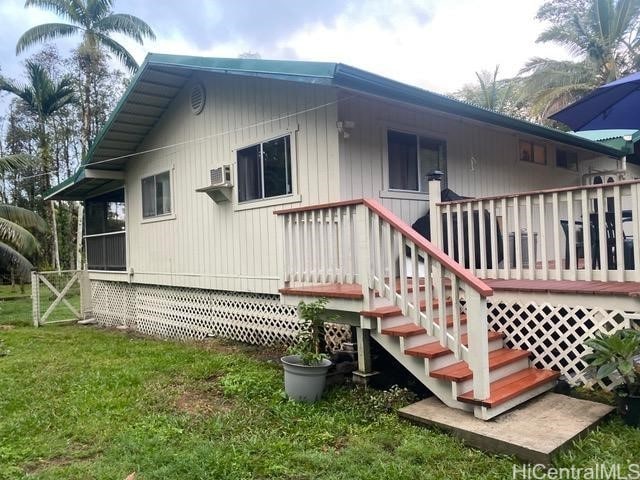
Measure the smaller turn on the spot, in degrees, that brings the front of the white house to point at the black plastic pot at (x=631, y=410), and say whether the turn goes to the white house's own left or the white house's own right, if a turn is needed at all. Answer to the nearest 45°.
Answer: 0° — it already faces it

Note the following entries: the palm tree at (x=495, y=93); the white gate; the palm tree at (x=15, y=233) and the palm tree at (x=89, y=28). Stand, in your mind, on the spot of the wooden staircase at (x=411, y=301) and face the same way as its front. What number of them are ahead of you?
0

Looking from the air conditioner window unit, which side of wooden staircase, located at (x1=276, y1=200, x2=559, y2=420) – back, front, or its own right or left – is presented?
back

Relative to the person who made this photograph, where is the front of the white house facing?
facing the viewer and to the right of the viewer

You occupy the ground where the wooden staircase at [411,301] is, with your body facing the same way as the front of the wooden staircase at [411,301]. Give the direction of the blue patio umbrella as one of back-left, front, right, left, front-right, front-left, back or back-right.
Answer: left

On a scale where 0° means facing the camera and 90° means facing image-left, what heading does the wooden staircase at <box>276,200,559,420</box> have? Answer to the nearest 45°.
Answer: approximately 315°

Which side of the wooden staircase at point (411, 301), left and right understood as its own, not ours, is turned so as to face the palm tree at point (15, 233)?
back

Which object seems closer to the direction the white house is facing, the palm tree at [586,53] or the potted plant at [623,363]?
the potted plant

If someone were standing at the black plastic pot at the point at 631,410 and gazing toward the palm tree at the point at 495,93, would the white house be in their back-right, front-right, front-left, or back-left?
front-left

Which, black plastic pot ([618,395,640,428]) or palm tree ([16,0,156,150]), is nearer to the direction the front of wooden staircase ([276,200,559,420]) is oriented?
the black plastic pot

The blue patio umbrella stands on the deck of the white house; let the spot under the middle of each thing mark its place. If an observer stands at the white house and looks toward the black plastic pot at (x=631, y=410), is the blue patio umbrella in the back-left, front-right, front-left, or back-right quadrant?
front-left

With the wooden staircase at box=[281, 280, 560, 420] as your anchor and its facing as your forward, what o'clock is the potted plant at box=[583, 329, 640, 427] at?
The potted plant is roughly at 11 o'clock from the wooden staircase.

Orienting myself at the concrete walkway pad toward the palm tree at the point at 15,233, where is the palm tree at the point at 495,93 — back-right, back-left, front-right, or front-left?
front-right

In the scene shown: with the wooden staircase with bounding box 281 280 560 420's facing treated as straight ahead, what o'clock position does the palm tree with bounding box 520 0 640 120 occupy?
The palm tree is roughly at 8 o'clock from the wooden staircase.

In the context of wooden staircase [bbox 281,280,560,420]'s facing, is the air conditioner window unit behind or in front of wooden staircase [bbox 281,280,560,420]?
behind

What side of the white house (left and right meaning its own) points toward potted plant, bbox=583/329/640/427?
front

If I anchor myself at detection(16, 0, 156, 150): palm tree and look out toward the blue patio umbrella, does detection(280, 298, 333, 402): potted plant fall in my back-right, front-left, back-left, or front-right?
front-right

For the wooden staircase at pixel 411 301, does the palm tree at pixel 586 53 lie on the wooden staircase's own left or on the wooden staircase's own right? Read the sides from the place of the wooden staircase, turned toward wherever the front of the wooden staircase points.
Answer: on the wooden staircase's own left
